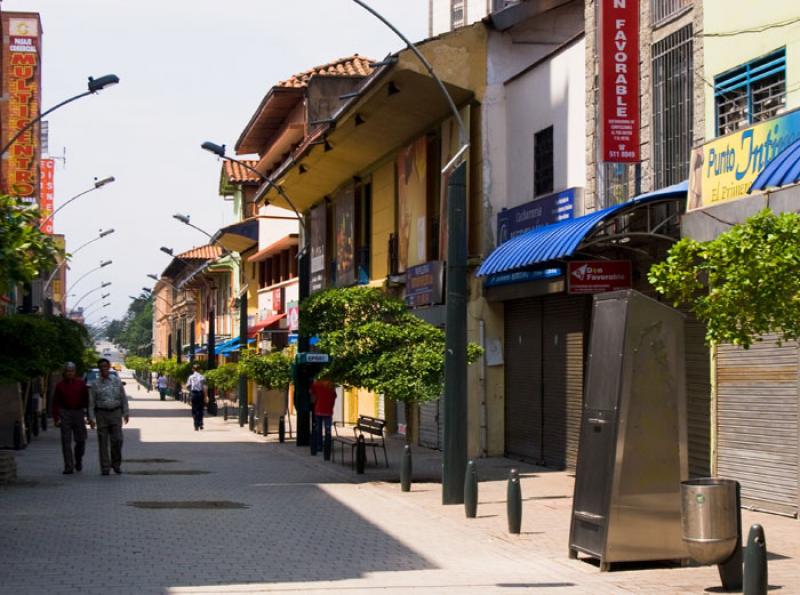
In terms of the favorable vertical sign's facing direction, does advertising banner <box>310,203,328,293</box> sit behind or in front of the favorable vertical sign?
behind

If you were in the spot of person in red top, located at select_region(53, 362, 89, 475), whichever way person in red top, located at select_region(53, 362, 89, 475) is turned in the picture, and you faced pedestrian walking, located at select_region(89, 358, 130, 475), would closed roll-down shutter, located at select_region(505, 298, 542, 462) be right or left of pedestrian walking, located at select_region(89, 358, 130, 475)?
left

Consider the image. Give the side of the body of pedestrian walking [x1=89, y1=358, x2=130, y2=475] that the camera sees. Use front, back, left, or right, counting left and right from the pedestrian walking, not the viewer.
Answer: front

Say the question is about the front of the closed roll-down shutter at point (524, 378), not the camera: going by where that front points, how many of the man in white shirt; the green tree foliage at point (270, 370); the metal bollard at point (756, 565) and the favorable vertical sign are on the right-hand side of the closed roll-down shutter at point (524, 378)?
2

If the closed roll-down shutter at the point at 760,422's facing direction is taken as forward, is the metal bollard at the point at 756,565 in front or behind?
in front

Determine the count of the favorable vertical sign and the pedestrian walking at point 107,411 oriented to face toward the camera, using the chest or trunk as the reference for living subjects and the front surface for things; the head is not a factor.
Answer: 2

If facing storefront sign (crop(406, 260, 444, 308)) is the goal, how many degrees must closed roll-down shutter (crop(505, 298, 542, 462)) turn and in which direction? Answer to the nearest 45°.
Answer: approximately 90° to its right

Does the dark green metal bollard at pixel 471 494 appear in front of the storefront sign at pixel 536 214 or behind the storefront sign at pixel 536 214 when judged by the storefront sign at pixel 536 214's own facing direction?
in front

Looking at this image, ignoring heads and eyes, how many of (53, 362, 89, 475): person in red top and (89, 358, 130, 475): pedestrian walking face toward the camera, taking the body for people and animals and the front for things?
2

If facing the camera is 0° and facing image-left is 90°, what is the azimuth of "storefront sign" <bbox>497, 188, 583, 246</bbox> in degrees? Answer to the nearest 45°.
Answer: approximately 45°

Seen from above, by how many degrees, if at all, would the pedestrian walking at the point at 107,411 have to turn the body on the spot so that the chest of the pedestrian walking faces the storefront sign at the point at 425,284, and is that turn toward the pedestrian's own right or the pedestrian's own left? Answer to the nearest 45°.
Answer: approximately 135° to the pedestrian's own left

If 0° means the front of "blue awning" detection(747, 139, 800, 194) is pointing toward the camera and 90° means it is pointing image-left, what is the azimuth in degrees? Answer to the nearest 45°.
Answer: approximately 45°
